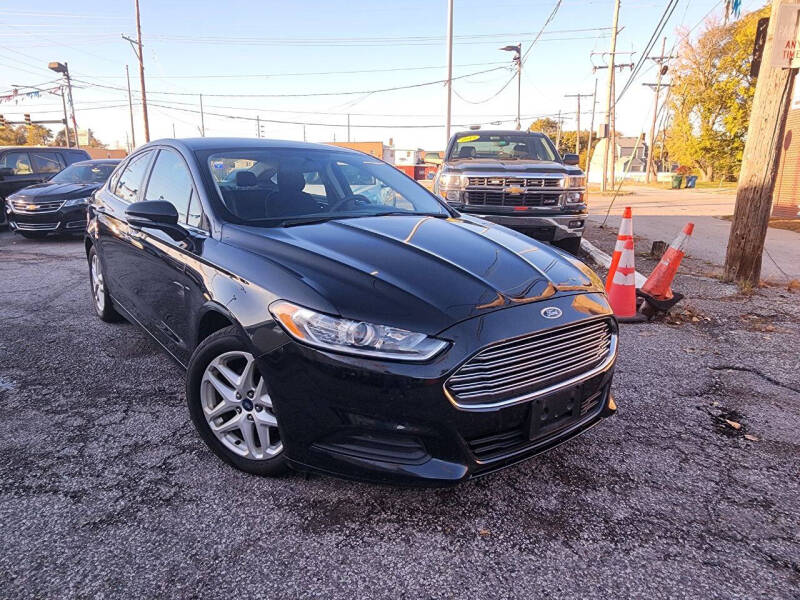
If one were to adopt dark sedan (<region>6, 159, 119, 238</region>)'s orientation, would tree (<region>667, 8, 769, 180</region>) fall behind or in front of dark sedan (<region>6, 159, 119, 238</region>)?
behind

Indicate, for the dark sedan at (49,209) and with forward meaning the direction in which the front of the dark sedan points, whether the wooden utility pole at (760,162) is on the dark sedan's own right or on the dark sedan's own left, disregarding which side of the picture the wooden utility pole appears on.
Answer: on the dark sedan's own left

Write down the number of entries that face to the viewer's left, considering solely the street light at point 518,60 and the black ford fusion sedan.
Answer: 1

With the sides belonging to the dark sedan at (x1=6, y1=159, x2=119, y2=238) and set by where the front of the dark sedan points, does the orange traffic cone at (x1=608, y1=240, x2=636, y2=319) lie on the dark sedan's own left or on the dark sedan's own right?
on the dark sedan's own left

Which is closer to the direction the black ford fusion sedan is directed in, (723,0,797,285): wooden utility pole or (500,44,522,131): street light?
the wooden utility pole

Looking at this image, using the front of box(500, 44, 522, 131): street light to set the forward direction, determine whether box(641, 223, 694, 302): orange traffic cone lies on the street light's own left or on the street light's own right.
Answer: on the street light's own left

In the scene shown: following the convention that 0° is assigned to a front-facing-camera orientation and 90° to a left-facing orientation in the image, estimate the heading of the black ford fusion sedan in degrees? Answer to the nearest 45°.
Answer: approximately 315°

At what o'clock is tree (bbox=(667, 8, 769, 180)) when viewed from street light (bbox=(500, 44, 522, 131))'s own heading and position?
The tree is roughly at 5 o'clock from the street light.

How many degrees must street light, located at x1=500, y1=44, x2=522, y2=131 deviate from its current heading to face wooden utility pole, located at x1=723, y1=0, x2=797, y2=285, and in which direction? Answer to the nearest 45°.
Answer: approximately 90° to its left

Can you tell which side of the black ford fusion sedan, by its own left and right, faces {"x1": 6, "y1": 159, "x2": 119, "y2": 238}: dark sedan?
back

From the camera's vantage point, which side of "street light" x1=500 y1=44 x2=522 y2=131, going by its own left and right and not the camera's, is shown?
left

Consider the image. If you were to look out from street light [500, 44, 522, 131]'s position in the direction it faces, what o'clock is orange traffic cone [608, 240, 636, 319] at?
The orange traffic cone is roughly at 9 o'clock from the street light.
